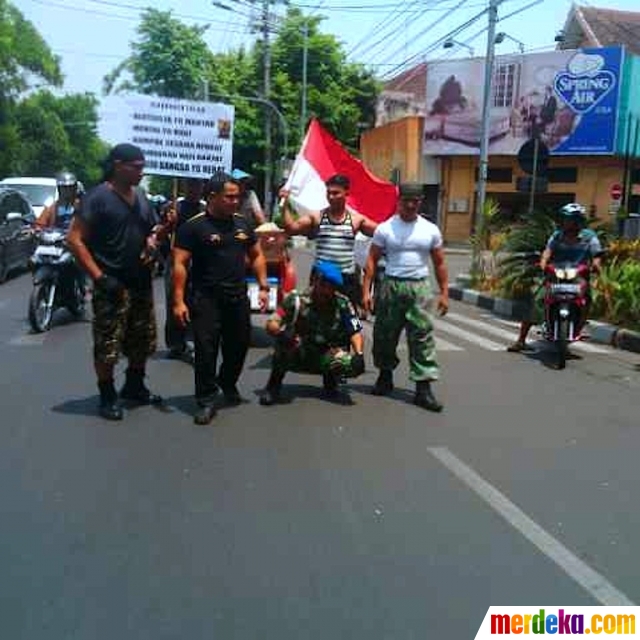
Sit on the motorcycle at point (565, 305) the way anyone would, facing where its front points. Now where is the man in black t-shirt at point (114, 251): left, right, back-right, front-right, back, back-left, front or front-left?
front-right

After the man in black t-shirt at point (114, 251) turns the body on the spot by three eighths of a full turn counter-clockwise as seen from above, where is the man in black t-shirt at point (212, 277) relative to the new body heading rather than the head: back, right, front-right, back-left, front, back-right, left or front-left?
right

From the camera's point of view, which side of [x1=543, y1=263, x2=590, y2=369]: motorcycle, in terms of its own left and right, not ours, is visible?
front

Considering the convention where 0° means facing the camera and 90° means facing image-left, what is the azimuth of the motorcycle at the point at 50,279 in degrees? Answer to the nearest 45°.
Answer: approximately 45°

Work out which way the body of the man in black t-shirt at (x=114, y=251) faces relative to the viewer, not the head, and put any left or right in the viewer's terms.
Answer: facing the viewer and to the right of the viewer

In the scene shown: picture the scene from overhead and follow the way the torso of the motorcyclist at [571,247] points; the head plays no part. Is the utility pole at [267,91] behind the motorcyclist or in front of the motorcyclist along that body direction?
behind

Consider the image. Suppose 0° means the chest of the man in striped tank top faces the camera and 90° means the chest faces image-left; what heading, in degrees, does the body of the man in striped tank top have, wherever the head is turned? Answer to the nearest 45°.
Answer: approximately 0°

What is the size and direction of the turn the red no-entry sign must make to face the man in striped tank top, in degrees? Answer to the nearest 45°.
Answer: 0° — it already faces them

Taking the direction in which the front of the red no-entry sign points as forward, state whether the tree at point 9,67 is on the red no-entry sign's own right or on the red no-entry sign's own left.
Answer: on the red no-entry sign's own right

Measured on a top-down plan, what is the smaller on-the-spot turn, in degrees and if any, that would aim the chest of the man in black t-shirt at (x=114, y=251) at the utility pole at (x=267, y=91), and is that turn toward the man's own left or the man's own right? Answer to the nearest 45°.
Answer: approximately 135° to the man's own left
